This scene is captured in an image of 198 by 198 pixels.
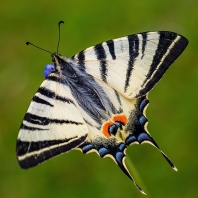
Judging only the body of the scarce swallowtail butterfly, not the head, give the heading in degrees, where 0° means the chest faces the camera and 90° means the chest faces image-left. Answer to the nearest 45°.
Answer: approximately 135°
